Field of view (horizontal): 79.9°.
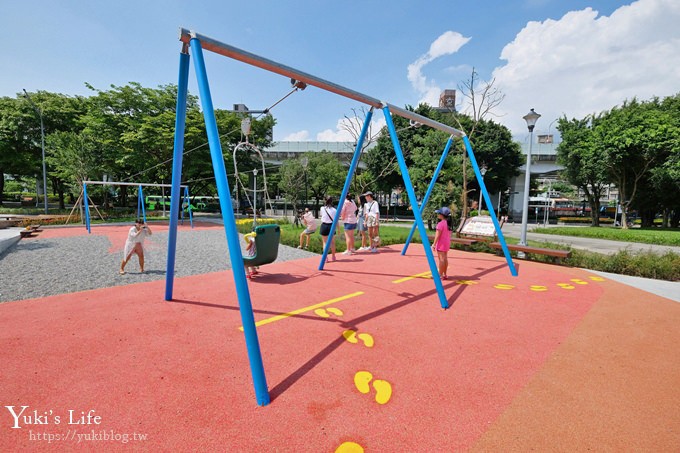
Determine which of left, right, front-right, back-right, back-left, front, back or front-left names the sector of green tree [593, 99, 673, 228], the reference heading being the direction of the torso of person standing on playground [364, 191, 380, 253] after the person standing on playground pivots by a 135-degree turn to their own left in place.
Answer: front-left

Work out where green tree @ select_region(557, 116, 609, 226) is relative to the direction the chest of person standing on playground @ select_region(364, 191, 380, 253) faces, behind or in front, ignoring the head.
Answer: behind

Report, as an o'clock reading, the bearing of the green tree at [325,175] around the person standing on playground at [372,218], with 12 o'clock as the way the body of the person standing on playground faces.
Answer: The green tree is roughly at 4 o'clock from the person standing on playground.

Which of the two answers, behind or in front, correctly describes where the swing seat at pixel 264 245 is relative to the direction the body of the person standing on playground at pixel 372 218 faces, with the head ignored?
in front

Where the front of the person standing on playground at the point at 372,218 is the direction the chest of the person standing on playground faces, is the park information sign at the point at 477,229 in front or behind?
behind

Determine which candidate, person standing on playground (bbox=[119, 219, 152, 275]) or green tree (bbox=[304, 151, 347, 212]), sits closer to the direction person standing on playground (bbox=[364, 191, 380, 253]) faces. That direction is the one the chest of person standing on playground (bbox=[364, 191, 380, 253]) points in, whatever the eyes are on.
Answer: the person standing on playground

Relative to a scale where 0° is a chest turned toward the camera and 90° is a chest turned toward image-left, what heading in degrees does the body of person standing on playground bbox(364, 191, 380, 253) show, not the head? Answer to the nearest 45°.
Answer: approximately 45°

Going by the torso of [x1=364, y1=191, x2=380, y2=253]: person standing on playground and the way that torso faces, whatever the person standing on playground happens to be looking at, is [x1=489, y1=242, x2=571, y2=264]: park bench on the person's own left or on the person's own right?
on the person's own left
